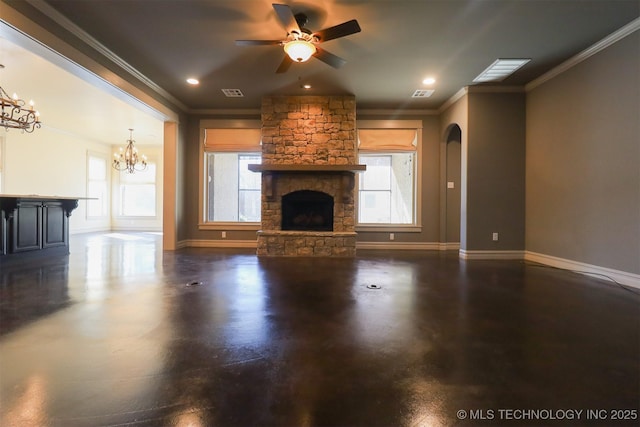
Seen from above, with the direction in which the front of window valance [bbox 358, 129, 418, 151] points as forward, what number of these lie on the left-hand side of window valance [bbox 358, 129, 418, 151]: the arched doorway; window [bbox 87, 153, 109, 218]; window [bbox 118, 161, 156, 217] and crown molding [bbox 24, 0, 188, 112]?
1

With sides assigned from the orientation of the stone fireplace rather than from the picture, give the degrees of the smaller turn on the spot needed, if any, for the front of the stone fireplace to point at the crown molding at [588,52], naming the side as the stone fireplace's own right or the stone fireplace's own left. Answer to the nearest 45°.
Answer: approximately 45° to the stone fireplace's own left

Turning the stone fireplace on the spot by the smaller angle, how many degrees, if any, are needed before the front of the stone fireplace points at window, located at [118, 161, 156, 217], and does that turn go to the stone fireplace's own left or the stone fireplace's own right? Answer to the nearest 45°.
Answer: approximately 135° to the stone fireplace's own right

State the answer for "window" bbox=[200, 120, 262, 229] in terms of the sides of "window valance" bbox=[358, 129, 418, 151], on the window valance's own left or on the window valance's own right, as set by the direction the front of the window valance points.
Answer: on the window valance's own right

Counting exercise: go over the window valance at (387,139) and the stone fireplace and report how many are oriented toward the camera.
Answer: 2

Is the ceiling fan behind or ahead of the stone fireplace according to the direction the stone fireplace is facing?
ahead

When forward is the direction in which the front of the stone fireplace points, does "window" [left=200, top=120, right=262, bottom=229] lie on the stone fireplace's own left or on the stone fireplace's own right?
on the stone fireplace's own right

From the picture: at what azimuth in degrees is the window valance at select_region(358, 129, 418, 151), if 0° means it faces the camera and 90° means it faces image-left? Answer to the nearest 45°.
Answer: approximately 0°

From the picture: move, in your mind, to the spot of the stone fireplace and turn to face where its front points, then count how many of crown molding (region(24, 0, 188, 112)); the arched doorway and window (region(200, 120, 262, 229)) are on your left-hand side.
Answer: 1

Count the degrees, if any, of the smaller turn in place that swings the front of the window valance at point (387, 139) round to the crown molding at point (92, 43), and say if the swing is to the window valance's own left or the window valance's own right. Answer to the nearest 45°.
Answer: approximately 45° to the window valance's own right

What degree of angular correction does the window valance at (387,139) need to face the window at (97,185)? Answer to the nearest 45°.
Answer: approximately 90° to its right
